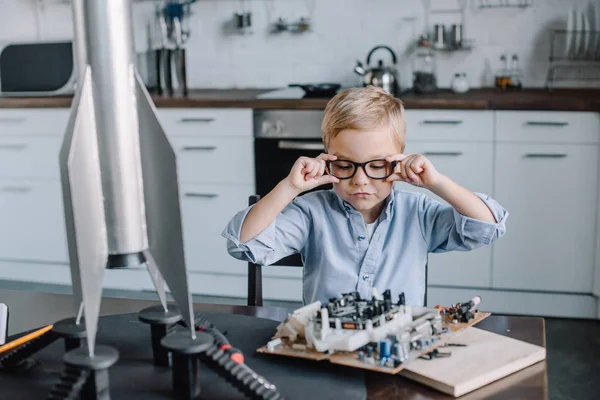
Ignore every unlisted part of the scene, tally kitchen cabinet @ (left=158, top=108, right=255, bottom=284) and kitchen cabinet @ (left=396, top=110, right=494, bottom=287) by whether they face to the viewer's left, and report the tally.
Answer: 0

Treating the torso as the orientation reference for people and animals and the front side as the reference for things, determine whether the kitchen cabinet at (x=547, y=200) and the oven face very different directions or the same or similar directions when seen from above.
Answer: same or similar directions

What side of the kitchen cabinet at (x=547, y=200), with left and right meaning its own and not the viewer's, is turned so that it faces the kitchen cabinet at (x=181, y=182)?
right

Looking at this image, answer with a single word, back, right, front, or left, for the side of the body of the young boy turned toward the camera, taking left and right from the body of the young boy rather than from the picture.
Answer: front

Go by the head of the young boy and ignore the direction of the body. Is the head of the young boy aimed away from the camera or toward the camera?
toward the camera

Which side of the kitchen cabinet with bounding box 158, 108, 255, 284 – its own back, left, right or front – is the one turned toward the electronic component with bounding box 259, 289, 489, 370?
front

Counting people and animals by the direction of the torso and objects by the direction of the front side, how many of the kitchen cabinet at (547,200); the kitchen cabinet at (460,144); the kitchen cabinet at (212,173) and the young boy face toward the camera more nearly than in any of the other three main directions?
4

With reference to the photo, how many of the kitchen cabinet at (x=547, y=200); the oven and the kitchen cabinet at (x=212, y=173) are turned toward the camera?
3

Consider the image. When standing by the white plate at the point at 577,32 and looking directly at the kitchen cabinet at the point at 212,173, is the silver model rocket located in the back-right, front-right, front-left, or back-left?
front-left

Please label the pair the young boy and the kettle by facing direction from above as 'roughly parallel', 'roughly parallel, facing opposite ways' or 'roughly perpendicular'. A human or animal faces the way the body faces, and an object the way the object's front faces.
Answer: roughly perpendicular

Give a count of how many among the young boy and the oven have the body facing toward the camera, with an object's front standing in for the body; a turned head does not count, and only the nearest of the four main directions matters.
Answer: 2

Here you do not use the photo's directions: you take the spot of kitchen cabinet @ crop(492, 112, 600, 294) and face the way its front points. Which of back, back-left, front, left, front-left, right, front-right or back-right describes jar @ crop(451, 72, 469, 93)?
back-right

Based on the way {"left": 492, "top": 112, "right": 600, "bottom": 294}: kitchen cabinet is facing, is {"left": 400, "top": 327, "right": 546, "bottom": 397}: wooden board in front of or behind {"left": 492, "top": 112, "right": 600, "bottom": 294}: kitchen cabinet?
in front

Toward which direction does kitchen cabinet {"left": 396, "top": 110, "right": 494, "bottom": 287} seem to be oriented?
toward the camera

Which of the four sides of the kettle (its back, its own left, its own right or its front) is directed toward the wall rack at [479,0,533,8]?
back

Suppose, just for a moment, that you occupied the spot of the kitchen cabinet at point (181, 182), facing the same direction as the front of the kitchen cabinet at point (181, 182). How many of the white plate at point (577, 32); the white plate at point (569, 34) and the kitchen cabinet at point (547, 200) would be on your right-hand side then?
0

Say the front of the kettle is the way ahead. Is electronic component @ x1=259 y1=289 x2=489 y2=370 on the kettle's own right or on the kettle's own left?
on the kettle's own left

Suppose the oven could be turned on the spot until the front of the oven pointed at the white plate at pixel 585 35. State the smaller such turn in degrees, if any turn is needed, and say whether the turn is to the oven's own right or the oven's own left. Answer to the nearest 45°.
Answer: approximately 90° to the oven's own left

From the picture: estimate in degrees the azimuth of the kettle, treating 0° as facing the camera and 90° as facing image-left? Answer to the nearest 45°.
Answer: approximately 90°

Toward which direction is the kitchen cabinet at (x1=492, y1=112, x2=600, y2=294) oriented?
toward the camera
